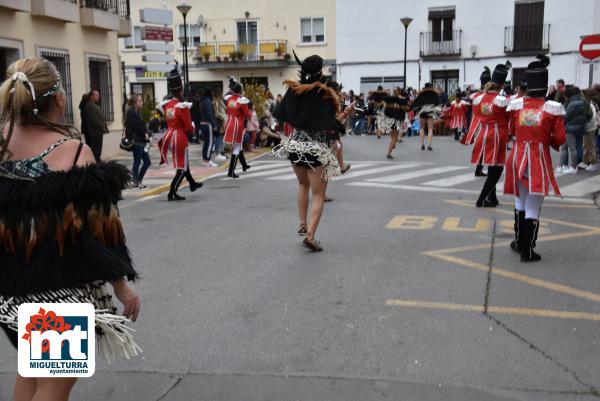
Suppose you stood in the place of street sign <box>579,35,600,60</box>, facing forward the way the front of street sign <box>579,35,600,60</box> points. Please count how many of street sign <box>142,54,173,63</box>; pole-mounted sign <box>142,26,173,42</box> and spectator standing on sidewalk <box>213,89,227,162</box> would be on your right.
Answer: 3

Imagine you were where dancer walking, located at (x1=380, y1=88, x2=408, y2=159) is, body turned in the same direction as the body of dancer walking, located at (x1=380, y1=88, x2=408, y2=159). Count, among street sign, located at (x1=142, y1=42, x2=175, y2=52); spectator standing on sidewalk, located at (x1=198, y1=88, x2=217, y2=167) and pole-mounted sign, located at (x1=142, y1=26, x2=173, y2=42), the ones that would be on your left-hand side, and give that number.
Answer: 3

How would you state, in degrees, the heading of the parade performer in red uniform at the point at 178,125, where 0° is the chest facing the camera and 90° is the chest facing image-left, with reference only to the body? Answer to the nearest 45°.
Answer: approximately 225°

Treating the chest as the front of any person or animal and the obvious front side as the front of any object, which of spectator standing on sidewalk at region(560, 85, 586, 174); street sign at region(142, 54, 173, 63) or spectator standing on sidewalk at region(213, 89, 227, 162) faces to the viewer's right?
spectator standing on sidewalk at region(213, 89, 227, 162)

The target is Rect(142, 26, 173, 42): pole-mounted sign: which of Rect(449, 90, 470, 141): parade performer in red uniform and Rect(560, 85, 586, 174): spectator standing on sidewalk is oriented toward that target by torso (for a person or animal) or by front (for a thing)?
the spectator standing on sidewalk

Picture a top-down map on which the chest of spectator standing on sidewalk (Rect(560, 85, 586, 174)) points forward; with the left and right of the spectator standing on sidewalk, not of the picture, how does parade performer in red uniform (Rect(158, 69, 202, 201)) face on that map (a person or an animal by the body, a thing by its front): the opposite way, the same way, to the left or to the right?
to the right

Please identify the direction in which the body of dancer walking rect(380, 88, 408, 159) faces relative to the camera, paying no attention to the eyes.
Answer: away from the camera

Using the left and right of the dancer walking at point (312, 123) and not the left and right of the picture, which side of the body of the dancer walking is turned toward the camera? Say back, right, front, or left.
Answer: back
